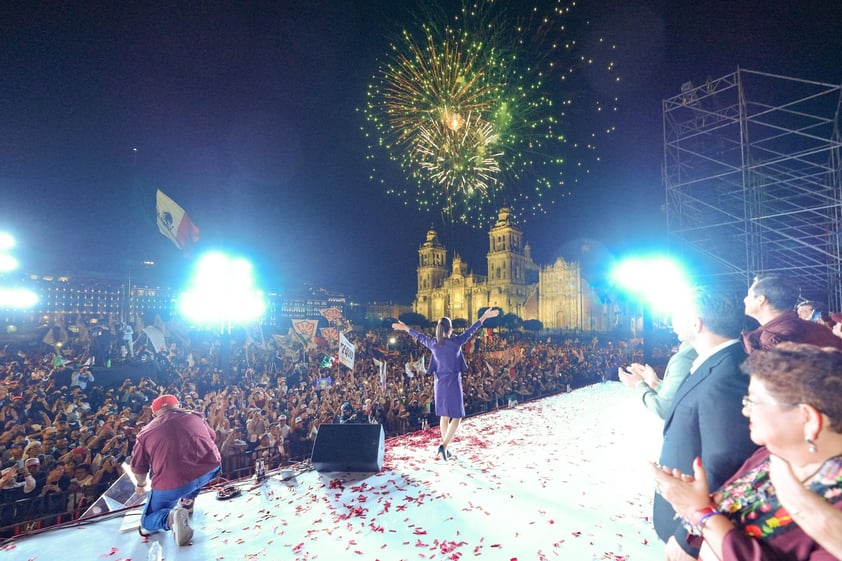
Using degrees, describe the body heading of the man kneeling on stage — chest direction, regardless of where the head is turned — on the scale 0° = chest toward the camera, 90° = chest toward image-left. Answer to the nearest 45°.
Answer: approximately 135°

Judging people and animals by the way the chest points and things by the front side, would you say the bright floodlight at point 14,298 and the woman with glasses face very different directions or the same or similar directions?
very different directions

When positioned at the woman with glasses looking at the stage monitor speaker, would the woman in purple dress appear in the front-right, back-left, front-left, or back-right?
front-right

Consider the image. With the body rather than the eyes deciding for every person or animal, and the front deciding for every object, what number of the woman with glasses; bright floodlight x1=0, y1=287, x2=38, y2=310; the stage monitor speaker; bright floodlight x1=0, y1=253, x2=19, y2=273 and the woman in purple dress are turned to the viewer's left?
1

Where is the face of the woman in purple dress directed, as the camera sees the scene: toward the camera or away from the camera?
away from the camera

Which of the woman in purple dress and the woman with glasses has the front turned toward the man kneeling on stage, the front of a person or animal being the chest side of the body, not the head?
the woman with glasses

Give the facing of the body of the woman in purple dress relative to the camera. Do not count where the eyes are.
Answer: away from the camera

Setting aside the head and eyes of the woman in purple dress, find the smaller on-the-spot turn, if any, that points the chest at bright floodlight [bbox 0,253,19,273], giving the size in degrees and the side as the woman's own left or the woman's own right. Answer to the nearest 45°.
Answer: approximately 45° to the woman's own left

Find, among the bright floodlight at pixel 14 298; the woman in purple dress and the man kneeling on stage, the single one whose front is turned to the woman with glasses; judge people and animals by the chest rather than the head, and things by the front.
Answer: the bright floodlight

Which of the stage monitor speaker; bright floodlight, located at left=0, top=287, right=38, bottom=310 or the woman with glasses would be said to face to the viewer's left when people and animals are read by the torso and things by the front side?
the woman with glasses

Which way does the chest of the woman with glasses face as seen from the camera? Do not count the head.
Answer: to the viewer's left

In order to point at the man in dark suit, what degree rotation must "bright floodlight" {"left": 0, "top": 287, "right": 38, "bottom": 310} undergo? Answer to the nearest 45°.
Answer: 0° — it already faces them

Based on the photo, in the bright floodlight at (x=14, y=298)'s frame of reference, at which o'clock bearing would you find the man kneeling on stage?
The man kneeling on stage is roughly at 12 o'clock from the bright floodlight.

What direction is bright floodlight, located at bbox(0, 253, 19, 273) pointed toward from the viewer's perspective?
toward the camera

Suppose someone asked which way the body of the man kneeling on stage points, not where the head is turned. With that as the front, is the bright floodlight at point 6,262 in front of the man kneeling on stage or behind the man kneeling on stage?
in front

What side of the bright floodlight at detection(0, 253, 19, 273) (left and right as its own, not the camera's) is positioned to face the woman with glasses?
front

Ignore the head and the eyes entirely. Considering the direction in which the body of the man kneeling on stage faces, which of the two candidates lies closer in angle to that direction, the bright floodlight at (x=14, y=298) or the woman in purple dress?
the bright floodlight

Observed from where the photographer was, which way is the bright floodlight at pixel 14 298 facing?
facing the viewer

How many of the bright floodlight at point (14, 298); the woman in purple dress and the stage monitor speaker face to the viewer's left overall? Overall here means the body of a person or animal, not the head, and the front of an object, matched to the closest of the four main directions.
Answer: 0
